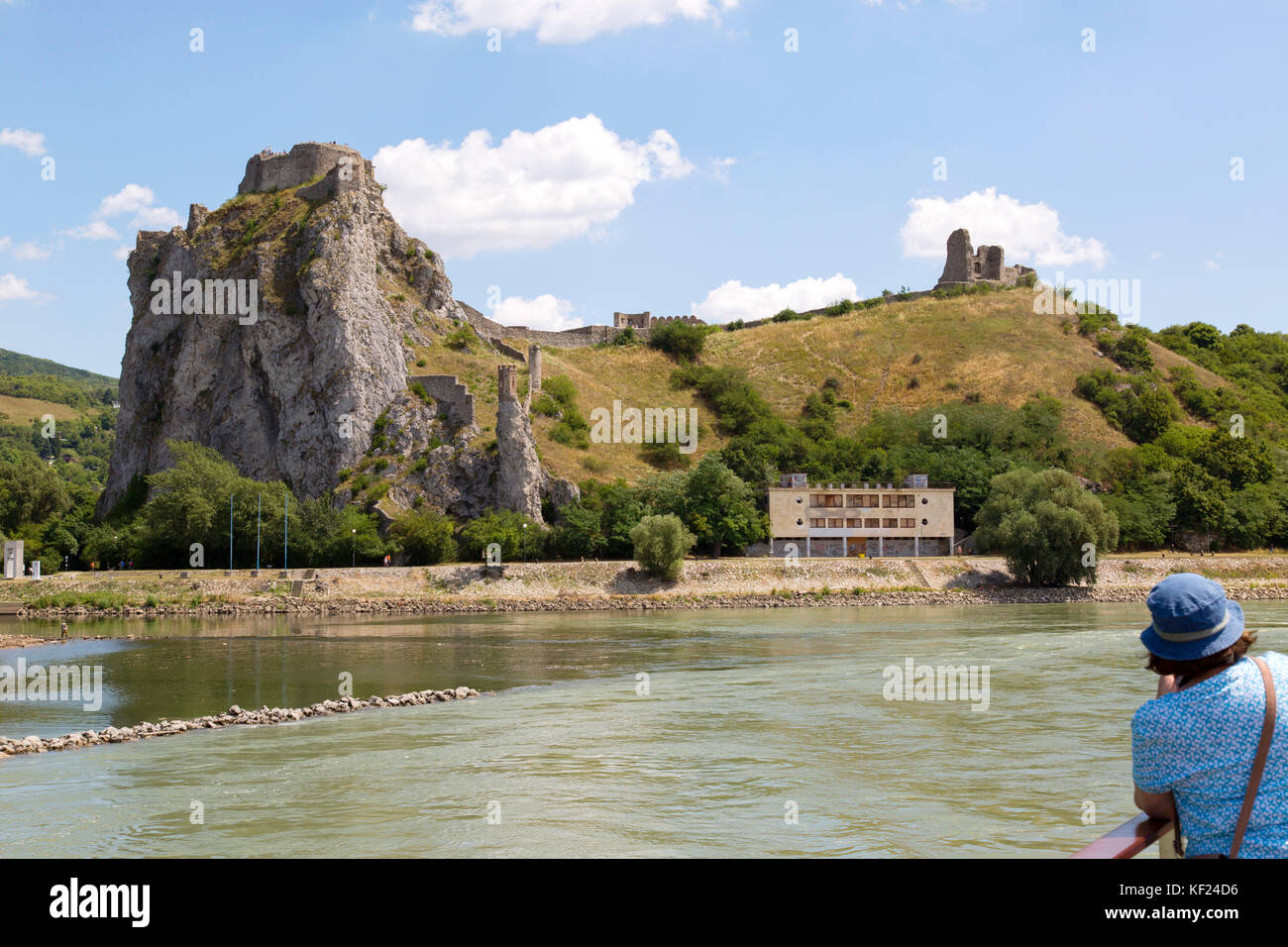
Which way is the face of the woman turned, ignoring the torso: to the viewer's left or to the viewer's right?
to the viewer's left

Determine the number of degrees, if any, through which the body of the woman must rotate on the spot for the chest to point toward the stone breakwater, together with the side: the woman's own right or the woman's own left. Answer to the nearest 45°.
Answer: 0° — they already face it

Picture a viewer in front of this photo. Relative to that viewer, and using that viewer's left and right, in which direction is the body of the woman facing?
facing away from the viewer and to the left of the viewer
